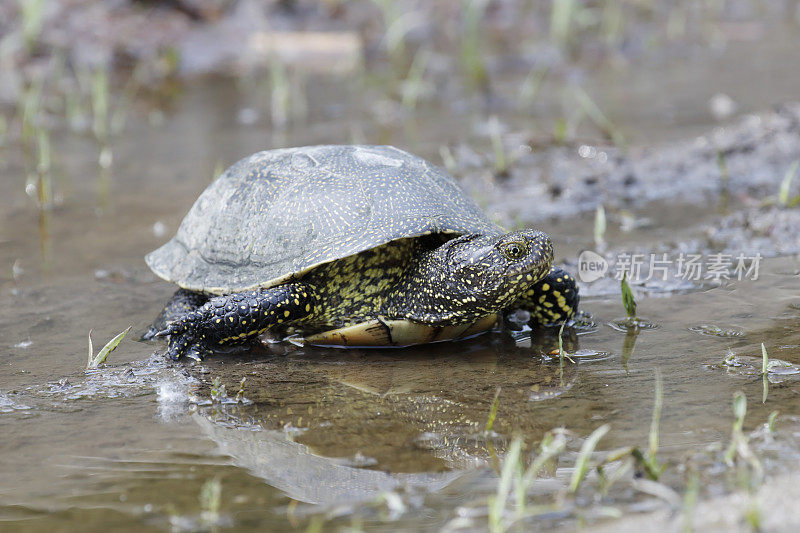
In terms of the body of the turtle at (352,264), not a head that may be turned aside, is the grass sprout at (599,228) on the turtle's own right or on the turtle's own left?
on the turtle's own left

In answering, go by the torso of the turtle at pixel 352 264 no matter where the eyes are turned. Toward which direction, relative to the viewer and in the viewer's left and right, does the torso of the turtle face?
facing the viewer and to the right of the viewer

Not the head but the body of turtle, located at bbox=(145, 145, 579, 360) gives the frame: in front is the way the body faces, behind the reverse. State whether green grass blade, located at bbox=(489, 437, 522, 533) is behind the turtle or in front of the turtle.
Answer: in front

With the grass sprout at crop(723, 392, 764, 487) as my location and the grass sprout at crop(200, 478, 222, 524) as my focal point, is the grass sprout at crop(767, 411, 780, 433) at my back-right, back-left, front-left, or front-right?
back-right

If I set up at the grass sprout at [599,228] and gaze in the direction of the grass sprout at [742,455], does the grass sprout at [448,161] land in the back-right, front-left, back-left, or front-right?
back-right

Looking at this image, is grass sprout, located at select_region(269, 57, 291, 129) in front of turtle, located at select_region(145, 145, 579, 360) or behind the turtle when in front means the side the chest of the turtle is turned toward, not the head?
behind

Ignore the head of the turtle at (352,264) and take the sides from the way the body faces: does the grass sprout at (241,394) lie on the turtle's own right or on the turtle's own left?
on the turtle's own right

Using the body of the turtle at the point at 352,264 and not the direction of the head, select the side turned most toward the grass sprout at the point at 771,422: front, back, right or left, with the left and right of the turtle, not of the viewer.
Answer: front

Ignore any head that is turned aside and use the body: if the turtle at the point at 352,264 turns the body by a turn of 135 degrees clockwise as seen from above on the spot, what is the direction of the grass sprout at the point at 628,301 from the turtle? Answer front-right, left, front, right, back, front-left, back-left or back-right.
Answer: back

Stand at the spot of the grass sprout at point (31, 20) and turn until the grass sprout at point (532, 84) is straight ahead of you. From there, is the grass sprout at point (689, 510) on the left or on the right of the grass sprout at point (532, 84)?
right
